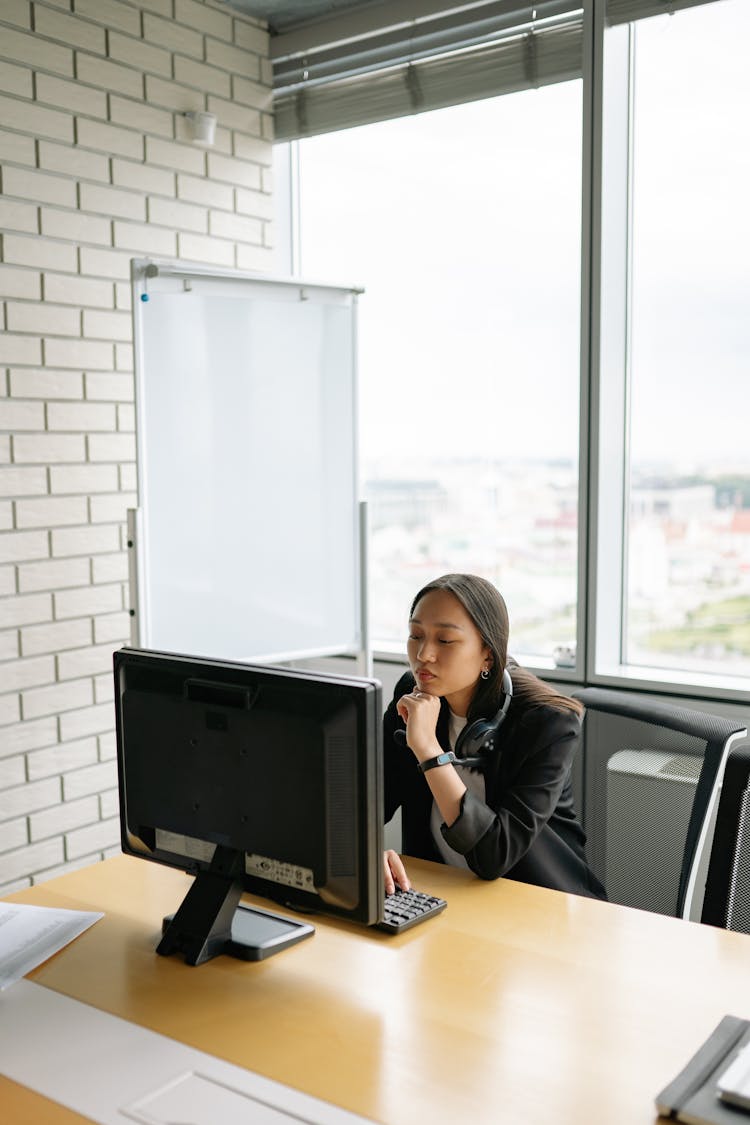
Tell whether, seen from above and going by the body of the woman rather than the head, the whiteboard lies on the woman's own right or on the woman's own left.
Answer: on the woman's own right

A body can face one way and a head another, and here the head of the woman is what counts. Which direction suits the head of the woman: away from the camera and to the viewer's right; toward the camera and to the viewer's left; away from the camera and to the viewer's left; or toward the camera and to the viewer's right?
toward the camera and to the viewer's left

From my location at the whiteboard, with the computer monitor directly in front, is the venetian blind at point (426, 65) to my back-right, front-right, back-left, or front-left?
back-left

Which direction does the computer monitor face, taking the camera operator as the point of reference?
facing away from the viewer and to the right of the viewer

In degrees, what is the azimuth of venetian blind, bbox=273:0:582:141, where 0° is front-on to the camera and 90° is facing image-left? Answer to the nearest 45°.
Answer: approximately 45°

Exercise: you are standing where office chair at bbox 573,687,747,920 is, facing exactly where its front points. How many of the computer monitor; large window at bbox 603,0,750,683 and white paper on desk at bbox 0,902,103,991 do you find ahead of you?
2

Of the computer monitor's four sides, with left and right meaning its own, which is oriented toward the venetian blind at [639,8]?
front

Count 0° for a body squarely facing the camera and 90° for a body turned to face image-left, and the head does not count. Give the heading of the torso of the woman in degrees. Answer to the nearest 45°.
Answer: approximately 45°

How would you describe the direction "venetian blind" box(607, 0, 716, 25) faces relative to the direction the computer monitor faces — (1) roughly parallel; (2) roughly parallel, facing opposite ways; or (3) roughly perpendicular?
roughly parallel, facing opposite ways

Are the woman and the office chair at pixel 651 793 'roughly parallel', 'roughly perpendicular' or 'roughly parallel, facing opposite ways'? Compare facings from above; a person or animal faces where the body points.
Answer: roughly parallel

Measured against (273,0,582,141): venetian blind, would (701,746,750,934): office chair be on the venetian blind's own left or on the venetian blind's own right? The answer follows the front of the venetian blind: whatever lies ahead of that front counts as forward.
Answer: on the venetian blind's own left

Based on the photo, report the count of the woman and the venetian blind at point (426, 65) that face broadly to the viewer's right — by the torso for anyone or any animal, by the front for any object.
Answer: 0
